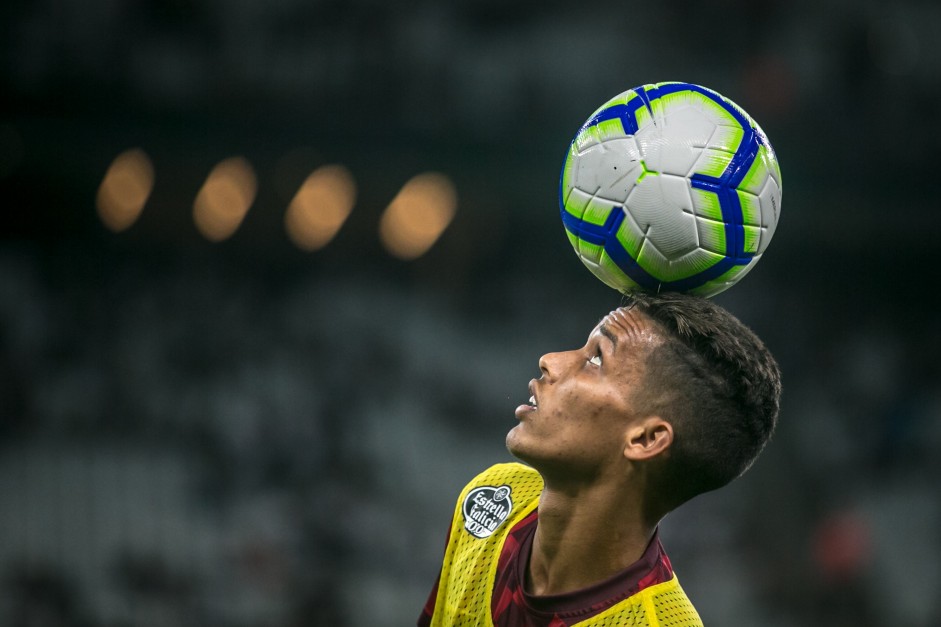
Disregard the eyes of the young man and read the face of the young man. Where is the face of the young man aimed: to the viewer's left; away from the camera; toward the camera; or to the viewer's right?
to the viewer's left

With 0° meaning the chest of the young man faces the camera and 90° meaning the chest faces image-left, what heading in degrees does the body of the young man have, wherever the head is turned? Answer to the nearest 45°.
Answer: approximately 45°
